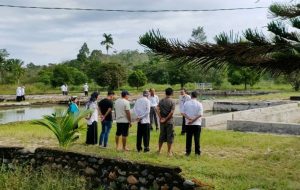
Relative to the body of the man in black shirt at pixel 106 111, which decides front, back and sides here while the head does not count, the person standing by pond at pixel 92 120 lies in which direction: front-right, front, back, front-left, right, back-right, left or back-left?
left

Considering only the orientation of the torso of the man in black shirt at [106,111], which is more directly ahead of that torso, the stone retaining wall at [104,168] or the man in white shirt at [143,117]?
the man in white shirt

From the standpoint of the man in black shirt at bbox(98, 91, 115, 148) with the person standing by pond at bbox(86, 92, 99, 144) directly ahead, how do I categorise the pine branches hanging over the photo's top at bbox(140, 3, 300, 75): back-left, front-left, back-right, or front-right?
back-left

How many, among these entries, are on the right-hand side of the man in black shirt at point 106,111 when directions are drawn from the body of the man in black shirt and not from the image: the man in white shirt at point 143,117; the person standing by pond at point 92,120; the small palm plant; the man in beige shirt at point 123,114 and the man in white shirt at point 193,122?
3

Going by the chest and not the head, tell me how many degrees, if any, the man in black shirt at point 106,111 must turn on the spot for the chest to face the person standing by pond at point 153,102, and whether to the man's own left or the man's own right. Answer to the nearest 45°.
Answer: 0° — they already face them

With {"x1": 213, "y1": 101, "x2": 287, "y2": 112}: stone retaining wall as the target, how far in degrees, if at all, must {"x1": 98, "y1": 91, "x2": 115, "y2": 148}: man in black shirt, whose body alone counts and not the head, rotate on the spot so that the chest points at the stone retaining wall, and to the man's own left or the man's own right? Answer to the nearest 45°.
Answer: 0° — they already face it

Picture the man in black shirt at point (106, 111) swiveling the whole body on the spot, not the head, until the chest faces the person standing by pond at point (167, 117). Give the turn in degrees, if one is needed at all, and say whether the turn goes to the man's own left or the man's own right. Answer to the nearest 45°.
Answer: approximately 90° to the man's own right

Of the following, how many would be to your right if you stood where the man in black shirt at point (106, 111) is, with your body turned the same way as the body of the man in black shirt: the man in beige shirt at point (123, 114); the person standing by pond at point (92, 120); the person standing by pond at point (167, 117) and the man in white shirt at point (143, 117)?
3

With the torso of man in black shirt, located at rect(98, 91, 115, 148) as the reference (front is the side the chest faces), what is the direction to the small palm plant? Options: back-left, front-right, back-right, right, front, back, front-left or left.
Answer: back-left

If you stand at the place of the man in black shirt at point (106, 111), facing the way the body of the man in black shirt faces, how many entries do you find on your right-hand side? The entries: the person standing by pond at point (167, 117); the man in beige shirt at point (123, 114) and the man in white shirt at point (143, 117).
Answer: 3

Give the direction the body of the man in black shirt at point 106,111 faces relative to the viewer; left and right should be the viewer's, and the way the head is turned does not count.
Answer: facing away from the viewer and to the right of the viewer

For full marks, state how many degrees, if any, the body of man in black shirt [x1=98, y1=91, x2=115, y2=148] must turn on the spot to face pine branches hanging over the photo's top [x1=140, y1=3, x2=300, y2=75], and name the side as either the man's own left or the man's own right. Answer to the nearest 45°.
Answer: approximately 135° to the man's own right

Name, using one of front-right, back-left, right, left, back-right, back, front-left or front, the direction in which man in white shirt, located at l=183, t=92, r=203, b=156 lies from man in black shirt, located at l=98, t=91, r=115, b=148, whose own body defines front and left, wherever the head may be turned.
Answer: right

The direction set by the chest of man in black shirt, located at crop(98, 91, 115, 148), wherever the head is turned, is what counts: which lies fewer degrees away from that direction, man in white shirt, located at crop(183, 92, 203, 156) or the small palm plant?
the man in white shirt
